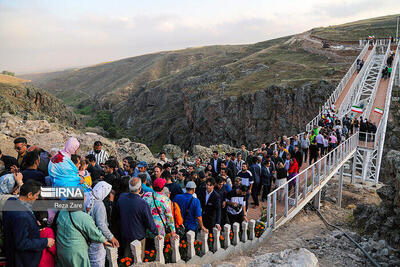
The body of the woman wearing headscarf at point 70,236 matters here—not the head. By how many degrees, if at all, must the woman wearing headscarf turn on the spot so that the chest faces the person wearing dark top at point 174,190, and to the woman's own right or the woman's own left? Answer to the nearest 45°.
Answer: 0° — they already face them

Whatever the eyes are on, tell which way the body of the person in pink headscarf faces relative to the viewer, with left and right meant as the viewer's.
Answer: facing away from the viewer and to the right of the viewer

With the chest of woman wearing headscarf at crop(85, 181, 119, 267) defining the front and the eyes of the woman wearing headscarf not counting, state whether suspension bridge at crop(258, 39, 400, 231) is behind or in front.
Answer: in front

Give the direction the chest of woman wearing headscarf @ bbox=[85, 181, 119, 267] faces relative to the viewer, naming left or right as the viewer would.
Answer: facing away from the viewer and to the right of the viewer

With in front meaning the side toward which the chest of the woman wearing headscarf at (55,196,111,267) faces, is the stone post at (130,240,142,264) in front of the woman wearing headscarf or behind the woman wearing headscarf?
in front
